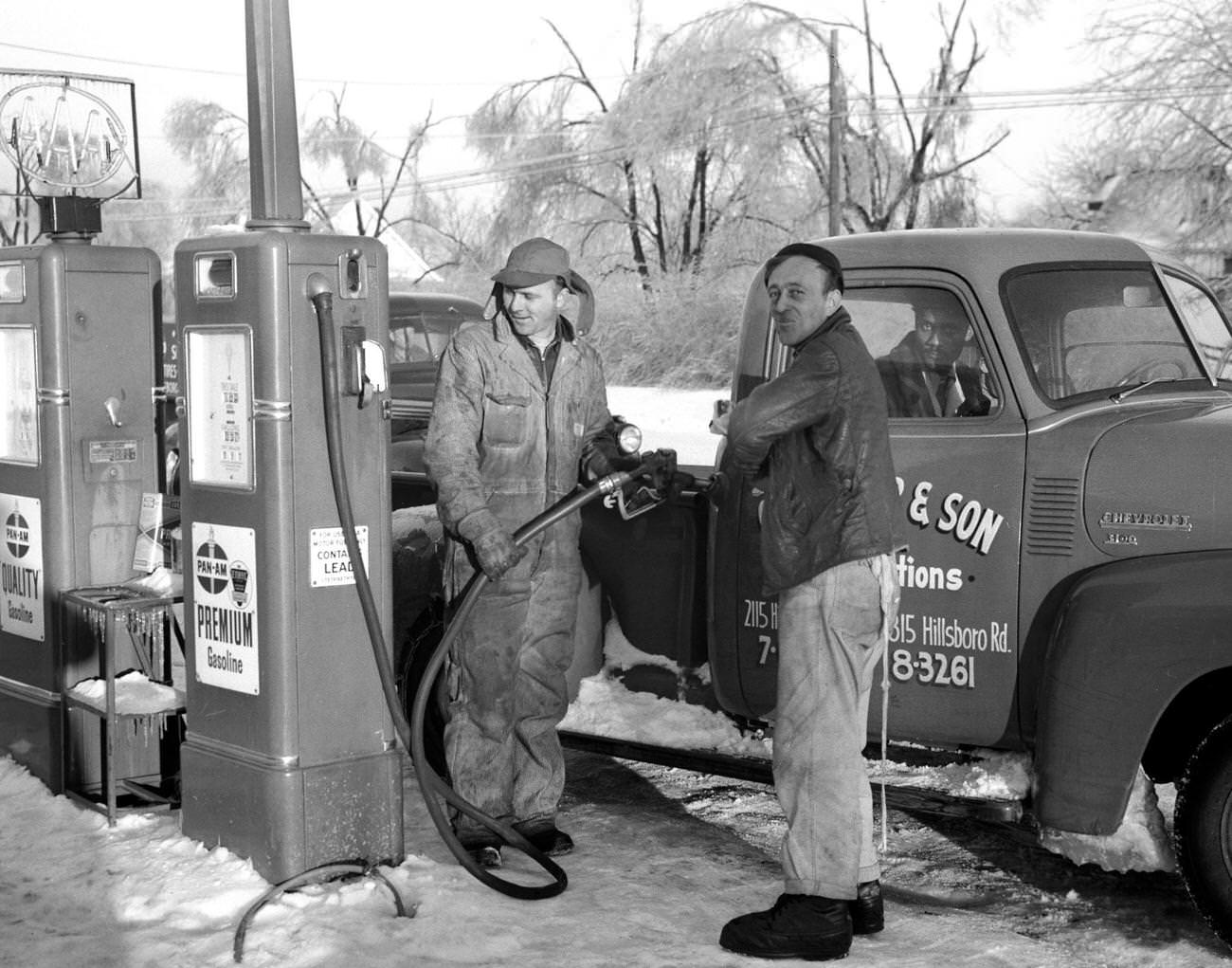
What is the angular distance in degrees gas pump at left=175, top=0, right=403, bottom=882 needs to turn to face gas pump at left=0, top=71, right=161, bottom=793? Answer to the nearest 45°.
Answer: approximately 90° to its right

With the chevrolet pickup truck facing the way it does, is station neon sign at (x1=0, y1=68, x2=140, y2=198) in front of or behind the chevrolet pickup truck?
behind

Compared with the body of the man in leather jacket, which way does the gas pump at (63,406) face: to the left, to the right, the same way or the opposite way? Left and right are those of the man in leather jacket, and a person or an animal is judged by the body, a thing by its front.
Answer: to the left

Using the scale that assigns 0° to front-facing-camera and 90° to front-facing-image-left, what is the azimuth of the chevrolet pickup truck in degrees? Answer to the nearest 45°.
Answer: approximately 315°

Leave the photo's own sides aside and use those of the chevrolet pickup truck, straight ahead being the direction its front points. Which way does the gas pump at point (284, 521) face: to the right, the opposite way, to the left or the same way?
to the right

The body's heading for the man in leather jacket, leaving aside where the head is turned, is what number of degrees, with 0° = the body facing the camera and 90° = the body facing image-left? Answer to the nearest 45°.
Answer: approximately 90°

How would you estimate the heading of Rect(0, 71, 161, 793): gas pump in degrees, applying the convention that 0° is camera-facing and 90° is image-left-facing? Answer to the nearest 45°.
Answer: approximately 45°

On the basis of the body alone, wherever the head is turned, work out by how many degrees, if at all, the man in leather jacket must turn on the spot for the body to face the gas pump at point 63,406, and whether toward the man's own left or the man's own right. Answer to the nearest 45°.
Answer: approximately 45° to the man's own right

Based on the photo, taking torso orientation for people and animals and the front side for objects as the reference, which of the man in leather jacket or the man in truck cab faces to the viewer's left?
the man in leather jacket

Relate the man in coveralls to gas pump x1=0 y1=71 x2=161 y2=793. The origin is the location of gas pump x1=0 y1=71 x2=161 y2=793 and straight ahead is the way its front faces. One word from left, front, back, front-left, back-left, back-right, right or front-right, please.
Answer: left
